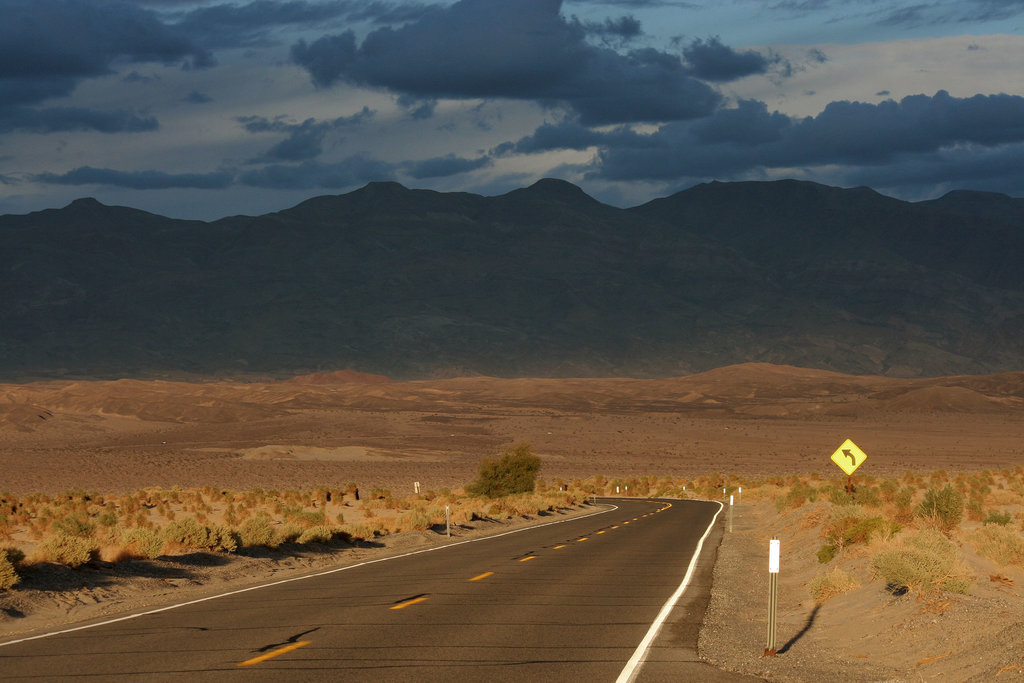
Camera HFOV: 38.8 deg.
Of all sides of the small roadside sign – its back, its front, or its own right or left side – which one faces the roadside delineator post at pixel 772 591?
front

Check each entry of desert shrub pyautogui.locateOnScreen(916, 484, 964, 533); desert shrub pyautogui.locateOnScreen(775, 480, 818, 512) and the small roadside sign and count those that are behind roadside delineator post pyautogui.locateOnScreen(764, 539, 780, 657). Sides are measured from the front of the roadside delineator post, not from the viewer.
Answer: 3

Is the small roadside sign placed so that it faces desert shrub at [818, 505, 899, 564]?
yes

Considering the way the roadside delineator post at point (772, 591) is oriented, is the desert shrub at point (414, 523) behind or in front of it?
behind

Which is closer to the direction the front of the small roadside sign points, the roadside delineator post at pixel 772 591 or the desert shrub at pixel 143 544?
the roadside delineator post

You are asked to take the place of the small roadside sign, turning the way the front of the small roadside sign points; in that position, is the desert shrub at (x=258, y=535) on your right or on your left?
on your right

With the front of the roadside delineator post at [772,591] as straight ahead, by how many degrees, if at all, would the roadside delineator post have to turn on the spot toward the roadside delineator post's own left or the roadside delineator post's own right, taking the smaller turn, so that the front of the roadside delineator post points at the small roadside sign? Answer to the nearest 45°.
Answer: approximately 180°

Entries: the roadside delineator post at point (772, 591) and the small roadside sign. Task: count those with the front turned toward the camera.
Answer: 2

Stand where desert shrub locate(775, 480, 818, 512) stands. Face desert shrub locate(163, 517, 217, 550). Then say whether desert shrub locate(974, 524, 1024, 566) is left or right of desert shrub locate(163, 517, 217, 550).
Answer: left

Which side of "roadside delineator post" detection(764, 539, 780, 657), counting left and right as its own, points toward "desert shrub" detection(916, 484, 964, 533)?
back

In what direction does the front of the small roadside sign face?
toward the camera

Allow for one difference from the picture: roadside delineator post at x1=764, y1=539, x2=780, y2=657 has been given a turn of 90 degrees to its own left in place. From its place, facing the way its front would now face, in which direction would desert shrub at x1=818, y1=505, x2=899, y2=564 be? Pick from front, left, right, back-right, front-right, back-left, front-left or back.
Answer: left

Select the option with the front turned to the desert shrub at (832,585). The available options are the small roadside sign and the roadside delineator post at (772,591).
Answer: the small roadside sign
